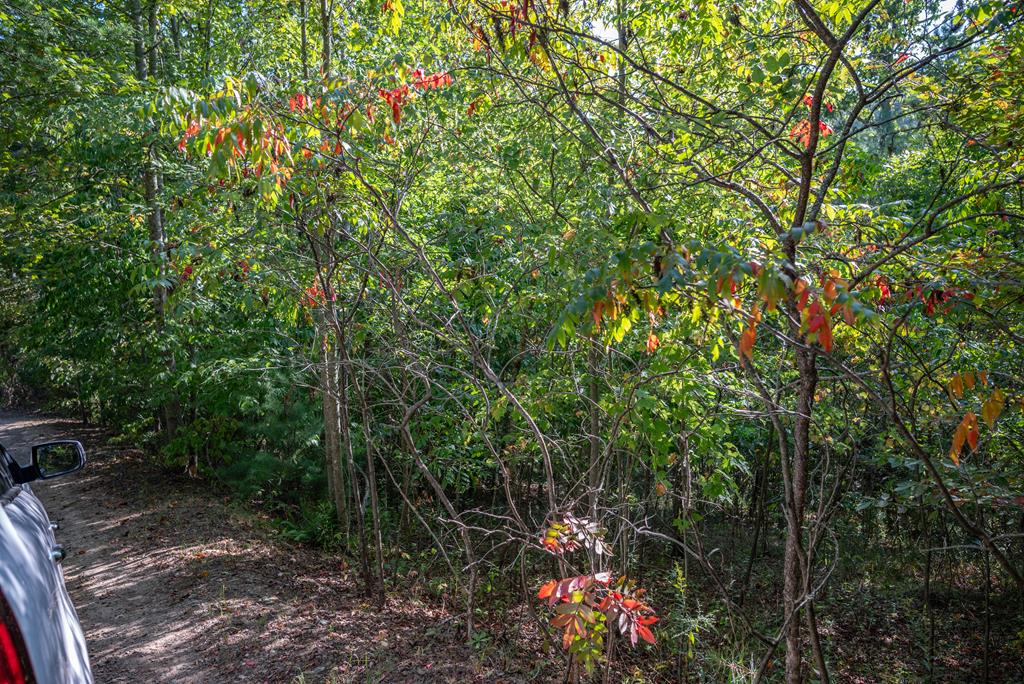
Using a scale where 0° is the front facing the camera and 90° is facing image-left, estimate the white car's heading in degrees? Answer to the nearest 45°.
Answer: approximately 180°

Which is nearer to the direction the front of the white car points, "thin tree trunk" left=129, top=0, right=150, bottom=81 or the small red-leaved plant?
the thin tree trunk

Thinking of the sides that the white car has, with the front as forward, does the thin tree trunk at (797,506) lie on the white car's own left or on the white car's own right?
on the white car's own right

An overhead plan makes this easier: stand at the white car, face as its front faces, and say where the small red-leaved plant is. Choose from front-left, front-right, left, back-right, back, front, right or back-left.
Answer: right

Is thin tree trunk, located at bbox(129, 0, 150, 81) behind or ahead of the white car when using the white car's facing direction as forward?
ahead
